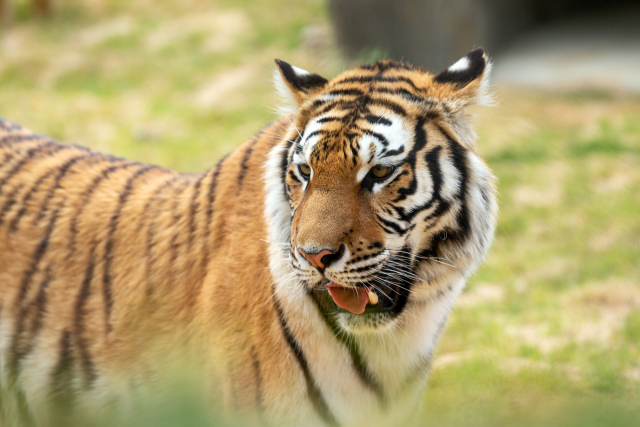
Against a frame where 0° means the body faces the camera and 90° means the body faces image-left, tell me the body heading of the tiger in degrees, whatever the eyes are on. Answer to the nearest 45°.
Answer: approximately 315°
